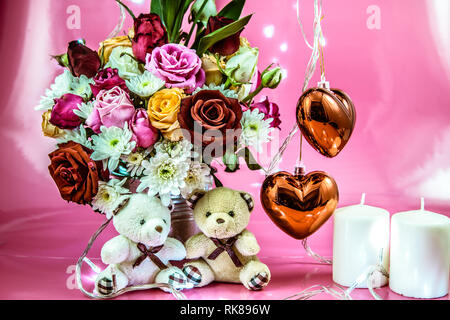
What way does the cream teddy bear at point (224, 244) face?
toward the camera
